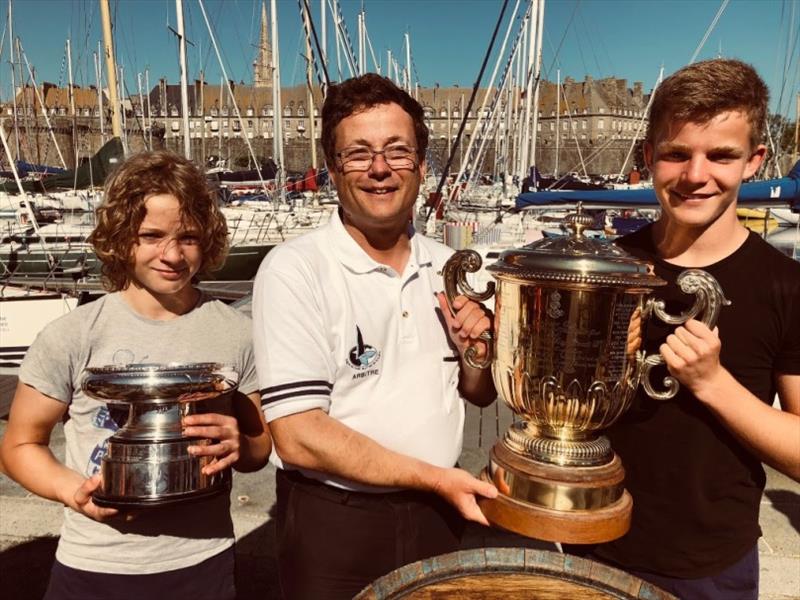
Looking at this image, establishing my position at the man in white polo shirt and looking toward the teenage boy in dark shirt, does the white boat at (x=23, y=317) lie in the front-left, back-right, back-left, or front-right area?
back-left

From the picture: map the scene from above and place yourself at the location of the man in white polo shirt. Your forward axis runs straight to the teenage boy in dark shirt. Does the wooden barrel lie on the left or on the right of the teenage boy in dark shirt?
right
